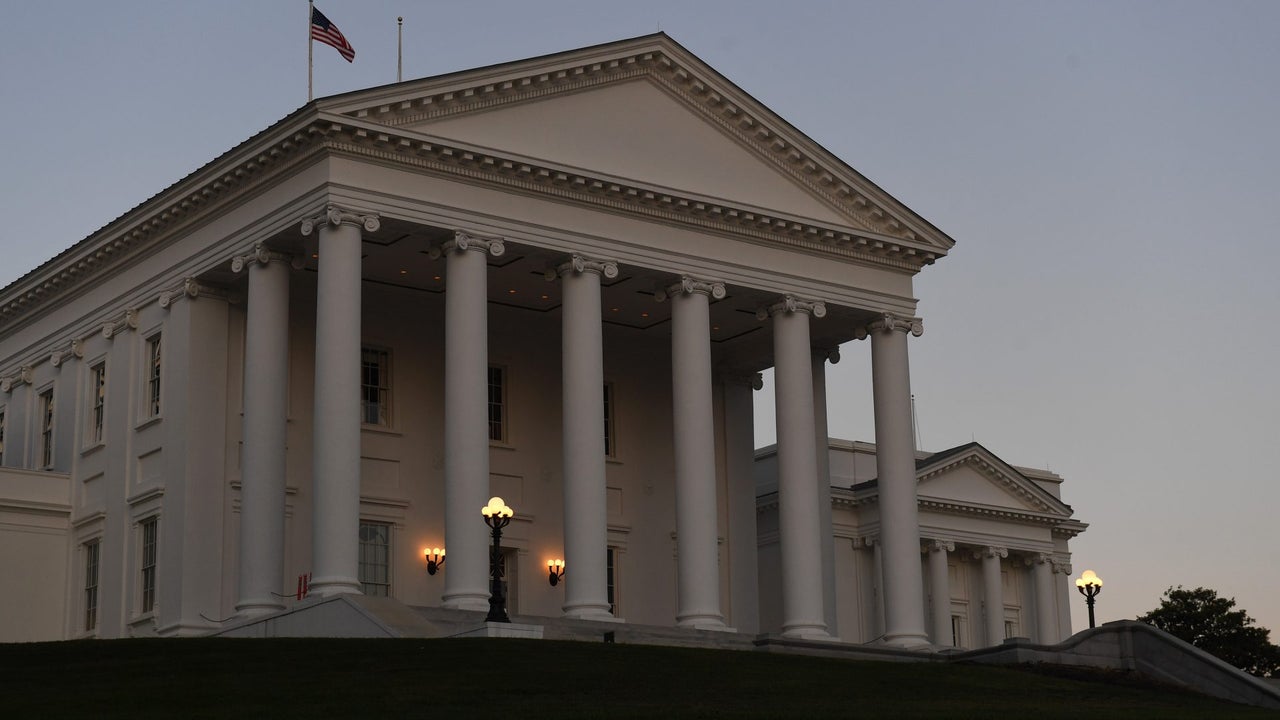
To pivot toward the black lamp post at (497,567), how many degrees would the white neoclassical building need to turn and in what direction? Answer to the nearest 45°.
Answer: approximately 45° to its right

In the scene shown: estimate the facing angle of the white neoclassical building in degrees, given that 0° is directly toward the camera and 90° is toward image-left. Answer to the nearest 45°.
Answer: approximately 315°

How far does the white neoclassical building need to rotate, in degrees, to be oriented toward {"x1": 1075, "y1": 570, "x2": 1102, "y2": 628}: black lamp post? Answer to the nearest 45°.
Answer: approximately 45° to its left
